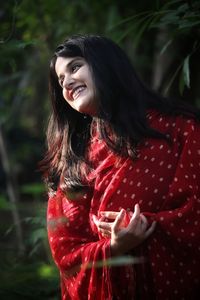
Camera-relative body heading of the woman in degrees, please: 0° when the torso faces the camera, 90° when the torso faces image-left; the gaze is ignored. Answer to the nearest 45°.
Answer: approximately 45°
